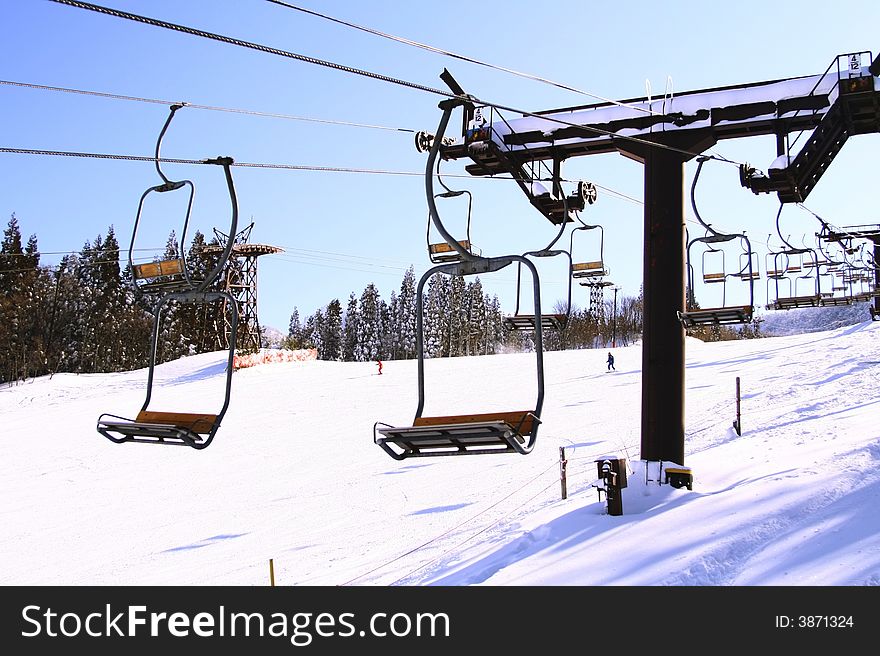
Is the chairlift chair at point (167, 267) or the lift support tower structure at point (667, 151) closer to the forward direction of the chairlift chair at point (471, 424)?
the chairlift chair

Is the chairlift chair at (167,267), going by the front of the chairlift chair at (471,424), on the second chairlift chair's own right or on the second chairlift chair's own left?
on the second chairlift chair's own right

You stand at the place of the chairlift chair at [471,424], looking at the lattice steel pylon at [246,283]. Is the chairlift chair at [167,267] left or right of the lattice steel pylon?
left

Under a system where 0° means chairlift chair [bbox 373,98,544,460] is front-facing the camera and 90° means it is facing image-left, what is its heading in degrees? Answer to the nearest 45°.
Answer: approximately 45°
